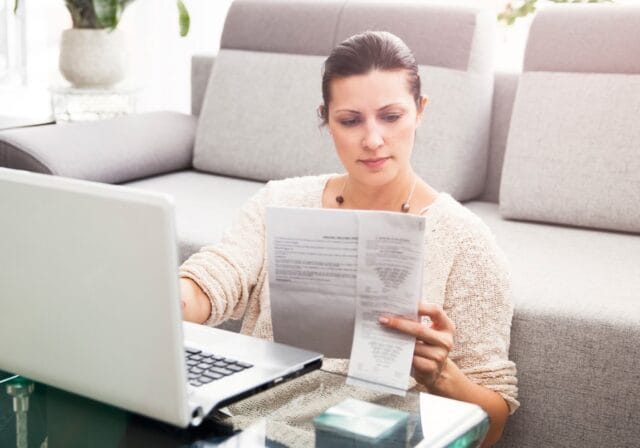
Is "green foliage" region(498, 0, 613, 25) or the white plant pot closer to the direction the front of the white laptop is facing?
the green foliage

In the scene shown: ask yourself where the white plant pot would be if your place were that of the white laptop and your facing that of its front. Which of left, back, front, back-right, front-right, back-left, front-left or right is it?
front-left

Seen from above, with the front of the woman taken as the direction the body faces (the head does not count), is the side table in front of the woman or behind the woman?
behind

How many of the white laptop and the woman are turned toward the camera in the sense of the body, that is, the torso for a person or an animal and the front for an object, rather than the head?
1

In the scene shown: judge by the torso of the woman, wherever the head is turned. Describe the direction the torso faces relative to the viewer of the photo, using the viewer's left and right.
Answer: facing the viewer

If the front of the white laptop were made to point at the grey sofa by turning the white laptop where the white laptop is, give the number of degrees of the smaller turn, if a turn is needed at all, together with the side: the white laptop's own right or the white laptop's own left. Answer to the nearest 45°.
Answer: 0° — it already faces it

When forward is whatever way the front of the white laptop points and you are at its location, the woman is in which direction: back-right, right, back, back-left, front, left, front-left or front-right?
front

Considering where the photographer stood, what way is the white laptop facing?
facing away from the viewer and to the right of the viewer

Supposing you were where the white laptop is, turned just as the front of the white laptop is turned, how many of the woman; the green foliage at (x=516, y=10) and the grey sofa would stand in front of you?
3

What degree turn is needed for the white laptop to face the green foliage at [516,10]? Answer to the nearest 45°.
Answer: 0° — it already faces it
